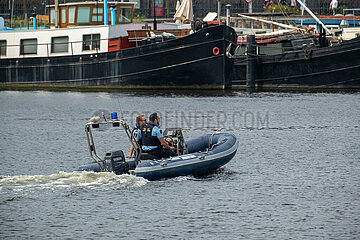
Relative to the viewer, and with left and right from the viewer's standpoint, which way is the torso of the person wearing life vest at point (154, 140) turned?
facing away from the viewer and to the right of the viewer

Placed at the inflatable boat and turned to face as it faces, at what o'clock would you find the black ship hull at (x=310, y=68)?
The black ship hull is roughly at 11 o'clock from the inflatable boat.

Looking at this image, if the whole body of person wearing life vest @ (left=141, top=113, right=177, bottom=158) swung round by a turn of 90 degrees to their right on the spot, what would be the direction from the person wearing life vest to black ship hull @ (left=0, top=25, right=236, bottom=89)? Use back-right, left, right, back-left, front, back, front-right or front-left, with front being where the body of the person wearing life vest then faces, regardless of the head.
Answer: back-left

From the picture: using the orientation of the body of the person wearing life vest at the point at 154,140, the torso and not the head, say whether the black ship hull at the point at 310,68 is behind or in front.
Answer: in front

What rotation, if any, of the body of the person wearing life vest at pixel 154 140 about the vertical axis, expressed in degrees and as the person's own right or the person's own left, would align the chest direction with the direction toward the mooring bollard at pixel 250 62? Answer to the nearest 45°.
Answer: approximately 45° to the person's own left

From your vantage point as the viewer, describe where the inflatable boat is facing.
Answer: facing away from the viewer and to the right of the viewer
